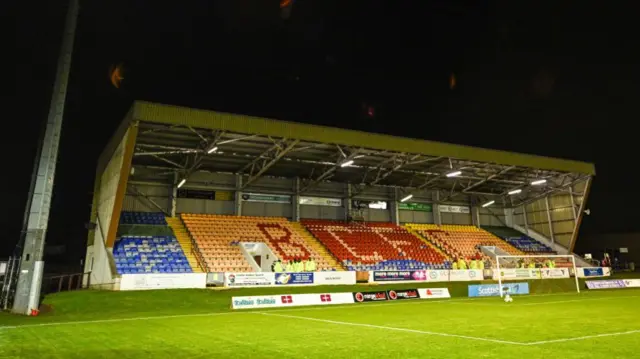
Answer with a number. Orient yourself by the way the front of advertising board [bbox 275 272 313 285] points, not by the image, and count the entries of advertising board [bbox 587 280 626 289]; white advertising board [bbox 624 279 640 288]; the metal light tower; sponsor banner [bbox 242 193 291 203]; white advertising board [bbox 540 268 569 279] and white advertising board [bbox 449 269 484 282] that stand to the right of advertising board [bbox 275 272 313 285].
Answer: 1

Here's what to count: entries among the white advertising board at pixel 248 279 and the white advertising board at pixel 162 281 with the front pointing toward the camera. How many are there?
2

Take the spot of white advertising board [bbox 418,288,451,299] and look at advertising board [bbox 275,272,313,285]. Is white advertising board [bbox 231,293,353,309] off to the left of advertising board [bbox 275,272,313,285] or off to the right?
left

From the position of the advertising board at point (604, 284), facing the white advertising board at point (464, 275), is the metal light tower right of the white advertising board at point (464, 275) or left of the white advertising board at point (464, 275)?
left

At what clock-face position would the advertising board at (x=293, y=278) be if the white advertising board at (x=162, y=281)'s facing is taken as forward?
The advertising board is roughly at 9 o'clock from the white advertising board.

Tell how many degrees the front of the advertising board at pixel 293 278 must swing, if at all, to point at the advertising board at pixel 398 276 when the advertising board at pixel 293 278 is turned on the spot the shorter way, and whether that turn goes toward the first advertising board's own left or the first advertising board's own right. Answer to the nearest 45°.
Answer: approximately 90° to the first advertising board's own left

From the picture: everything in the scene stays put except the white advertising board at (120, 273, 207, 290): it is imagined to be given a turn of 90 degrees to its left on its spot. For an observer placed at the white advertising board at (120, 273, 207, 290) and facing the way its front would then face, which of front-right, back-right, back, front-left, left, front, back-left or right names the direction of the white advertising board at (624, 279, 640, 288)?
front

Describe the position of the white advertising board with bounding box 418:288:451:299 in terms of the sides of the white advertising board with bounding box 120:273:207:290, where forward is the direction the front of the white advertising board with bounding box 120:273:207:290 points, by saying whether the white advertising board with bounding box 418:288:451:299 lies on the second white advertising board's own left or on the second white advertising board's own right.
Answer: on the second white advertising board's own left

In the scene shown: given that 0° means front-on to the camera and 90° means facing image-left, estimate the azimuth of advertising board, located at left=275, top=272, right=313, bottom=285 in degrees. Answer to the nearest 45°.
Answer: approximately 315°

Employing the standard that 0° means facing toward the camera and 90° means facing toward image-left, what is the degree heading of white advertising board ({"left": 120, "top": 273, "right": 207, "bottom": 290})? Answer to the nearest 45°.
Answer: approximately 0°

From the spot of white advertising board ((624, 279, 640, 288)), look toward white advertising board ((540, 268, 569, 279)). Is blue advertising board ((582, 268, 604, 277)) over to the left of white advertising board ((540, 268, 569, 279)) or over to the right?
right

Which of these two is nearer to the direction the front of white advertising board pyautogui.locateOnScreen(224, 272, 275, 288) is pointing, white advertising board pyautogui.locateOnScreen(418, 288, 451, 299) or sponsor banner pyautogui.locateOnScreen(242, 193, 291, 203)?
the white advertising board

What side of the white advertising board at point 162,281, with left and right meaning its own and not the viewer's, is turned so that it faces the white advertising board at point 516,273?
left

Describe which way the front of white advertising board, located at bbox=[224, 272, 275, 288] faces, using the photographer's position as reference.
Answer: facing the viewer

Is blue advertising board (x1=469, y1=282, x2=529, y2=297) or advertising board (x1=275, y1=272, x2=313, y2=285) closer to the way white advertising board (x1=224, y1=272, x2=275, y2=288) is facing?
the blue advertising board

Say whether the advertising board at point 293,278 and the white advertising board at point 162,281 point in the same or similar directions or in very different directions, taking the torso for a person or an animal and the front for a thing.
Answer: same or similar directions

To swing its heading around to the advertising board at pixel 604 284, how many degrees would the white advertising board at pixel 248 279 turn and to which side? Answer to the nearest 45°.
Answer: approximately 90° to its left

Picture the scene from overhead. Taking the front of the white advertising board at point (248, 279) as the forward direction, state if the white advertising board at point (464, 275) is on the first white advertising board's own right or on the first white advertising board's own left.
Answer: on the first white advertising board's own left

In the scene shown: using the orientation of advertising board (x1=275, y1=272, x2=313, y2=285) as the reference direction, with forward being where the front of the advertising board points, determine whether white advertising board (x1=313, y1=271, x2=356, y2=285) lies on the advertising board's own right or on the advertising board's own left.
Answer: on the advertising board's own left
